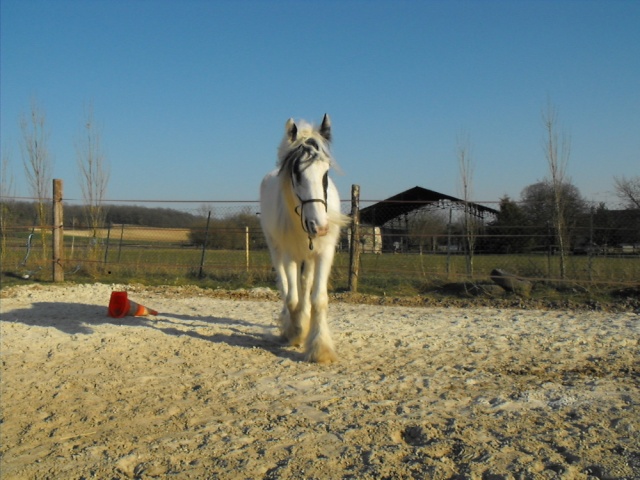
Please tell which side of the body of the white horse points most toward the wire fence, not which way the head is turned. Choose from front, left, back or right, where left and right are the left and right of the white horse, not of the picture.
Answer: back

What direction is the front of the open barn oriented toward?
toward the camera

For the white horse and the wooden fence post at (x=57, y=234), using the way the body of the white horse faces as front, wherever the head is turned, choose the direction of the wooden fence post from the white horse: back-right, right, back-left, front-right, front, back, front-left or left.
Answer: back-right

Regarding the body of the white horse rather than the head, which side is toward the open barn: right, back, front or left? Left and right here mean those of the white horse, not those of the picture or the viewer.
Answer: back

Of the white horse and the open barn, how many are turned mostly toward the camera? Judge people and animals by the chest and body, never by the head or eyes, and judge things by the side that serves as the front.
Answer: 2

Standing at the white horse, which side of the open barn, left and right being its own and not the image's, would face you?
front

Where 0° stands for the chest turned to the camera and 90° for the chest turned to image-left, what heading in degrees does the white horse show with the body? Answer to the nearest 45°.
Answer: approximately 0°

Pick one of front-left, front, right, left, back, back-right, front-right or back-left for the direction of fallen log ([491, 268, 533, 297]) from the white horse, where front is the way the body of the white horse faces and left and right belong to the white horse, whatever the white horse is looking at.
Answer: back-left

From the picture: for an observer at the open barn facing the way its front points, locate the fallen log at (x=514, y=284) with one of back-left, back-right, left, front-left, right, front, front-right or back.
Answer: front-left

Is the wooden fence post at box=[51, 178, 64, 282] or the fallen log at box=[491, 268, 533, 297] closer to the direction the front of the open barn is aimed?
the fallen log

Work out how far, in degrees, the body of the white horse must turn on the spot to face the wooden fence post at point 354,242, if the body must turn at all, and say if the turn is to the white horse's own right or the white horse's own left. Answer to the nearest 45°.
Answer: approximately 180°
